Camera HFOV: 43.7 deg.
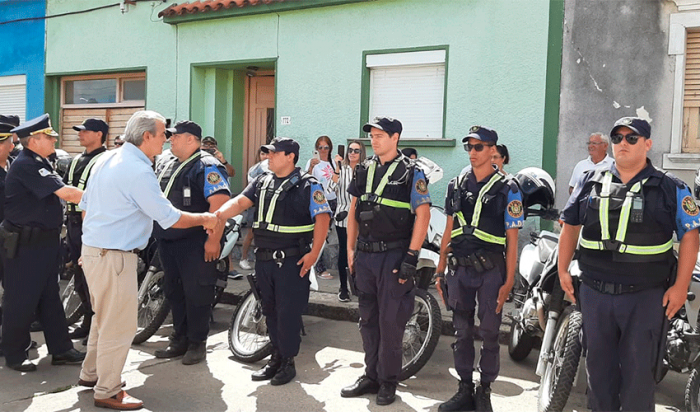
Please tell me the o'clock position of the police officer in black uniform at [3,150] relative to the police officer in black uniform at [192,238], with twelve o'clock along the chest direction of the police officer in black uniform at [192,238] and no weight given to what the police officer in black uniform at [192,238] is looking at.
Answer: the police officer in black uniform at [3,150] is roughly at 2 o'clock from the police officer in black uniform at [192,238].

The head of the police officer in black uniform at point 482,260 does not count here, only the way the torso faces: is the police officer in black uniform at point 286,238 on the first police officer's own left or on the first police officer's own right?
on the first police officer's own right

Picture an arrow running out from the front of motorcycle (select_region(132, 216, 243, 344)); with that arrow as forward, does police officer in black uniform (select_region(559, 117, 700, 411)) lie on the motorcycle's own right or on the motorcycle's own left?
on the motorcycle's own left

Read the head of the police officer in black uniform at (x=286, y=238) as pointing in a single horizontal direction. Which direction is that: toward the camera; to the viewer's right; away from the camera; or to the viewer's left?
to the viewer's left

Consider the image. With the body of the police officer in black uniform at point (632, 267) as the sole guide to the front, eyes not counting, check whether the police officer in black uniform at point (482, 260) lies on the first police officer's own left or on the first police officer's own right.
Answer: on the first police officer's own right

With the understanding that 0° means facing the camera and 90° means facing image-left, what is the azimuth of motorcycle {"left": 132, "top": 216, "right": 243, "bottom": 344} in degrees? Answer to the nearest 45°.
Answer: approximately 45°

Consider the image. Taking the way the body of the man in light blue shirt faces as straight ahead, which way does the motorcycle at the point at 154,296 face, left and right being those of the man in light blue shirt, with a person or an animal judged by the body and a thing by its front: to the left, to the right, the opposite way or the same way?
the opposite way

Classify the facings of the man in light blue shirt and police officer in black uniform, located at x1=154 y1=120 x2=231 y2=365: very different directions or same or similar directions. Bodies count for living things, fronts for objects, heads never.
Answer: very different directions

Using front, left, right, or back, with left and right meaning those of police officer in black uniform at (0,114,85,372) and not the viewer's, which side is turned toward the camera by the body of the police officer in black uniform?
right
